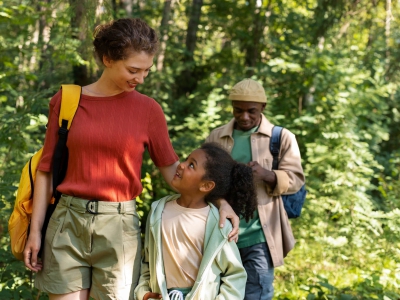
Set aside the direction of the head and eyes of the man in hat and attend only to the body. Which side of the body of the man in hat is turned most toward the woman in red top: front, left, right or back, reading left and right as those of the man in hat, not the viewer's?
front

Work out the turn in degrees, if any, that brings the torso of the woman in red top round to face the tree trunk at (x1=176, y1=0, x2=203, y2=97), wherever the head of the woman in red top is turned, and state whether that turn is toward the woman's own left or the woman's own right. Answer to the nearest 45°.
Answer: approximately 180°

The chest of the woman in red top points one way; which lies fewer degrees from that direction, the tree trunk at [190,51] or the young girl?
the young girl

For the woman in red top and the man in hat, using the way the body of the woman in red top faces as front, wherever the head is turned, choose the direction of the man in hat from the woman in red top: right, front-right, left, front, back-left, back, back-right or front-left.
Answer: back-left

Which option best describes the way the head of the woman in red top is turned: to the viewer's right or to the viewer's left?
to the viewer's right

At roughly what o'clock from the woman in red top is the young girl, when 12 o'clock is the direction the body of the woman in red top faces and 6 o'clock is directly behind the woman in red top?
The young girl is roughly at 9 o'clock from the woman in red top.

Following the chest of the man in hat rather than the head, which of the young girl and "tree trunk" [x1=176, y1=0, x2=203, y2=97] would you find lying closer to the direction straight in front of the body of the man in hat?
the young girl

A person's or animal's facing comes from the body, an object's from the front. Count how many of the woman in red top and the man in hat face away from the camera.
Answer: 0

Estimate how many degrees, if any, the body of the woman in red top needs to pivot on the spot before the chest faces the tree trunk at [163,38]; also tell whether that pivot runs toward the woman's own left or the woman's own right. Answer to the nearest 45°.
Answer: approximately 180°
